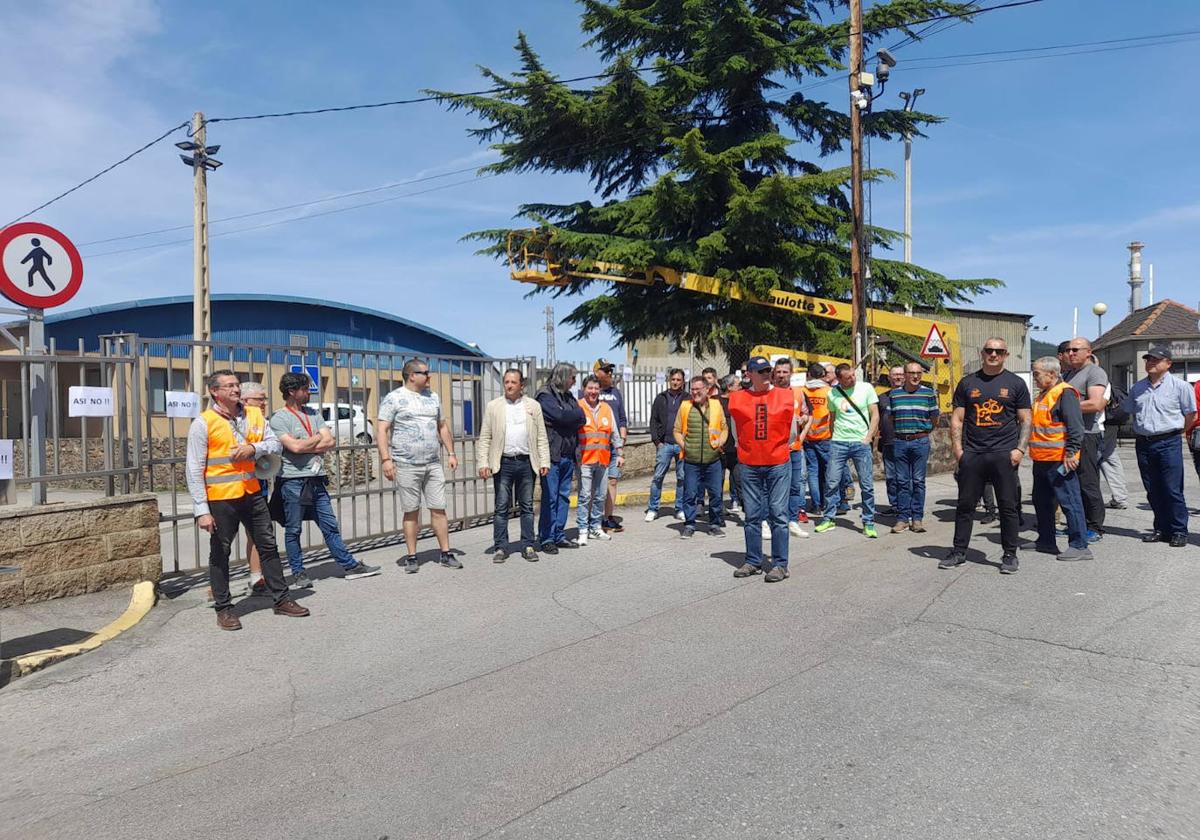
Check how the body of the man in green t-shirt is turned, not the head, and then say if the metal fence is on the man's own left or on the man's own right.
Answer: on the man's own right

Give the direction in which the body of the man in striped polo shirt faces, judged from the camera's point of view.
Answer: toward the camera

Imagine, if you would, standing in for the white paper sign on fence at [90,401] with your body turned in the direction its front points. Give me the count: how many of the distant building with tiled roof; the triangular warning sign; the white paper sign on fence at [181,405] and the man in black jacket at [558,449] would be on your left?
4

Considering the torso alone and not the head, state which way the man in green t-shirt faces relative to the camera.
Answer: toward the camera

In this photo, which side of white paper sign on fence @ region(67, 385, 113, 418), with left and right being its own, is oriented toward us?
front

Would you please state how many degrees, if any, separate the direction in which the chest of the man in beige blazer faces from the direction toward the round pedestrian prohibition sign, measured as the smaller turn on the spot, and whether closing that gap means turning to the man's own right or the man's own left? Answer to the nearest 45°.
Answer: approximately 90° to the man's own right

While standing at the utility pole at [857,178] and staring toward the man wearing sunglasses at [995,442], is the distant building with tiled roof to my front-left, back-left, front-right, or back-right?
back-left

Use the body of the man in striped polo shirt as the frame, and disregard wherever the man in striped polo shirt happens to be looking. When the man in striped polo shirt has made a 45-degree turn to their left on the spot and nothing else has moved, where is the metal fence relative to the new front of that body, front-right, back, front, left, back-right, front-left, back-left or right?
right

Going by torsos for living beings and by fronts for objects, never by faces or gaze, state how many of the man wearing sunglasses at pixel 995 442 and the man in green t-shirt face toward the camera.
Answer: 2

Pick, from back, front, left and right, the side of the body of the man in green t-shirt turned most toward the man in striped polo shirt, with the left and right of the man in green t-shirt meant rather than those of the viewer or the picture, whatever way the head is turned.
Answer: left

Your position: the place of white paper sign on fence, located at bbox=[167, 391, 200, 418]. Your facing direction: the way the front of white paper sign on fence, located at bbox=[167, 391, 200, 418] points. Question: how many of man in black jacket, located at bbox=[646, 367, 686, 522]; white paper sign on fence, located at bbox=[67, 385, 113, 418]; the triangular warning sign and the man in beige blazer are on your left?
3
